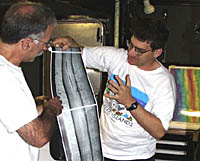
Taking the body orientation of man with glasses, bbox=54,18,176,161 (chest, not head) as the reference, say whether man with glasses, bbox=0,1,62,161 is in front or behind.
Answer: in front

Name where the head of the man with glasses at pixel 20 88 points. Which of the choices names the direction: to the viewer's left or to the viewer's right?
to the viewer's right

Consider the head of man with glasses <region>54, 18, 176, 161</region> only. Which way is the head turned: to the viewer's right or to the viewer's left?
to the viewer's left

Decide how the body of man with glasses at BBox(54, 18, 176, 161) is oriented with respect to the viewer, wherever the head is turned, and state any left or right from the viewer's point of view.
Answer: facing the viewer and to the left of the viewer
